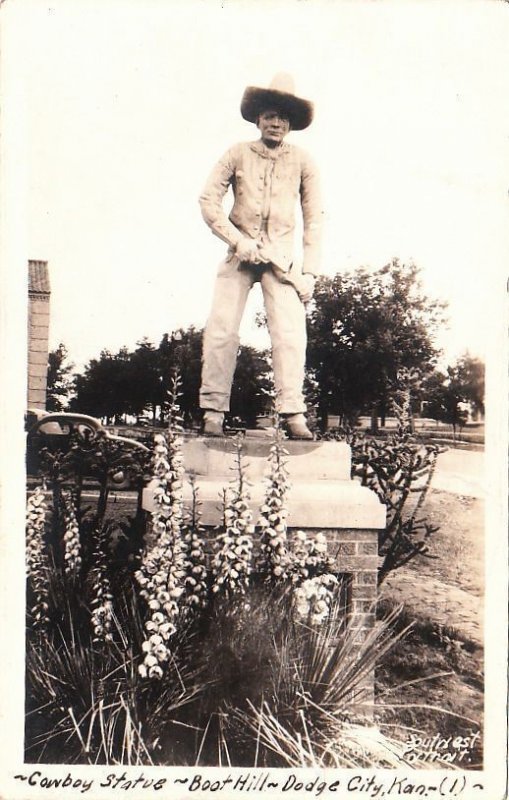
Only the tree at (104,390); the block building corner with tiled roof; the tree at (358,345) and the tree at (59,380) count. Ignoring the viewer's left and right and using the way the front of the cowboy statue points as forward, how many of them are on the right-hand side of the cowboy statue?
3

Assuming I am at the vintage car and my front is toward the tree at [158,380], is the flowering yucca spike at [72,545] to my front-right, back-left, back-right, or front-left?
back-right

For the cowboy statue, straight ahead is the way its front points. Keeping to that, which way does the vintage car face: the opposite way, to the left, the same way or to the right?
to the left

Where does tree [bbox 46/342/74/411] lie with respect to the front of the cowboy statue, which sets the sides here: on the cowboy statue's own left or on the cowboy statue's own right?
on the cowboy statue's own right

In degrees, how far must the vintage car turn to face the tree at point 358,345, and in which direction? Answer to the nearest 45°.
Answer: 0° — it already faces it

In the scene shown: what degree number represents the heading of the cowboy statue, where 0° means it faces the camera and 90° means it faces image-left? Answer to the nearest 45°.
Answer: approximately 0°
